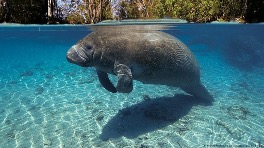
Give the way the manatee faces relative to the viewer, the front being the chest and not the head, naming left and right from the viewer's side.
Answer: facing to the left of the viewer
